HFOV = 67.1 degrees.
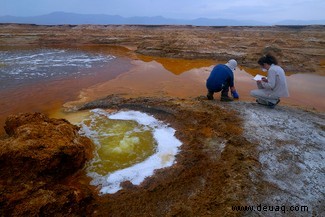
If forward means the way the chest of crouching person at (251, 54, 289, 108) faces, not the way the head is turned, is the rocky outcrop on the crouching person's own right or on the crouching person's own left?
on the crouching person's own left

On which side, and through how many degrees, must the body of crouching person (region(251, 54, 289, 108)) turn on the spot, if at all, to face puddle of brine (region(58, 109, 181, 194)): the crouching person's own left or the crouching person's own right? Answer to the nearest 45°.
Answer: approximately 45° to the crouching person's own left

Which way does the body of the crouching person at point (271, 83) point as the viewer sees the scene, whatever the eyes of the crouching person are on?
to the viewer's left
